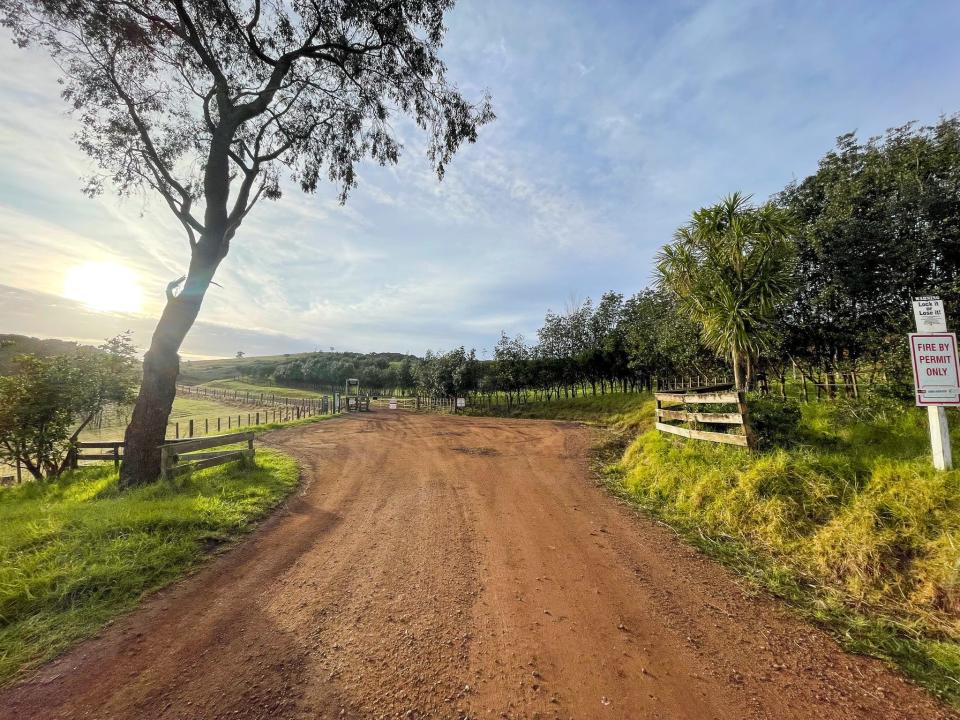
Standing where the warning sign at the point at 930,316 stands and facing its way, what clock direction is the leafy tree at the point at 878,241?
The leafy tree is roughly at 6 o'clock from the warning sign.

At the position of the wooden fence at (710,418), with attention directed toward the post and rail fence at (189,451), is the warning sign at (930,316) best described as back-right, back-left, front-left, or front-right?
back-left

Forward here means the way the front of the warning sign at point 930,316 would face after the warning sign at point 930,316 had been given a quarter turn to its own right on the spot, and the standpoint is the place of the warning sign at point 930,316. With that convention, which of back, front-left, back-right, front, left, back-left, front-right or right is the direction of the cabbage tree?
front-right

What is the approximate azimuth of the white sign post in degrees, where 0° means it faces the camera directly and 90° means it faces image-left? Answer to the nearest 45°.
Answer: approximately 0°

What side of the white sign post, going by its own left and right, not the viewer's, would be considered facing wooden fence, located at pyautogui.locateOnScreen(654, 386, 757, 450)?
right

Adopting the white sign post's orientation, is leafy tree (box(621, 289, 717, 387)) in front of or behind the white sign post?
behind

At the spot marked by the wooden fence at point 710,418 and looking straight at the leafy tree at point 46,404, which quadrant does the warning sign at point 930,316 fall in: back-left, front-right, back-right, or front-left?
back-left

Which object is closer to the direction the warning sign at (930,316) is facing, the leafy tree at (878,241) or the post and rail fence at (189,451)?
the post and rail fence

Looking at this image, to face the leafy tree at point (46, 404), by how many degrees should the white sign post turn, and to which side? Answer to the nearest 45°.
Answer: approximately 45° to its right

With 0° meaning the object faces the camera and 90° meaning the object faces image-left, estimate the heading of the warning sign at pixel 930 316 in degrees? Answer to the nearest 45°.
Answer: approximately 0°
